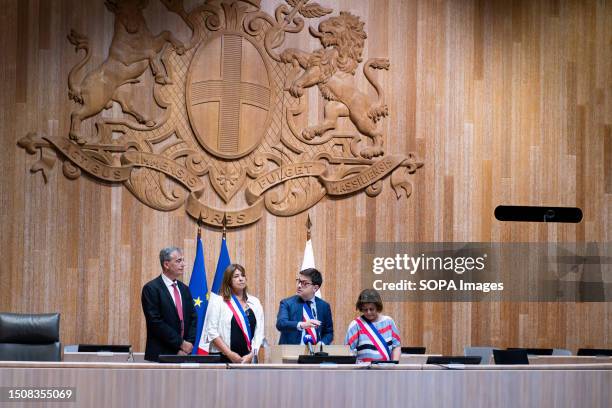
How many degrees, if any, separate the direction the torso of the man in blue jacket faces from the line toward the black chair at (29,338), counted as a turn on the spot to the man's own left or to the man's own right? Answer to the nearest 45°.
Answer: approximately 90° to the man's own right

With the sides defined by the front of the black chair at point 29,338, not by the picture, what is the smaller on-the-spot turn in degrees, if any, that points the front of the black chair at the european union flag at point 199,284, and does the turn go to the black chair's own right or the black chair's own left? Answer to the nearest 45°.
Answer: approximately 135° to the black chair's own left

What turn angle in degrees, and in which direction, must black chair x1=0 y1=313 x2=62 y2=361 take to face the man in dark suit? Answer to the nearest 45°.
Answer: approximately 90° to its left

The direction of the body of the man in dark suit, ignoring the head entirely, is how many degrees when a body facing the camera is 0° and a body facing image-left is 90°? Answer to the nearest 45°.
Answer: approximately 315°

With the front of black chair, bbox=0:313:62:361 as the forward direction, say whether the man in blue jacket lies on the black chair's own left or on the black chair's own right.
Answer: on the black chair's own left
